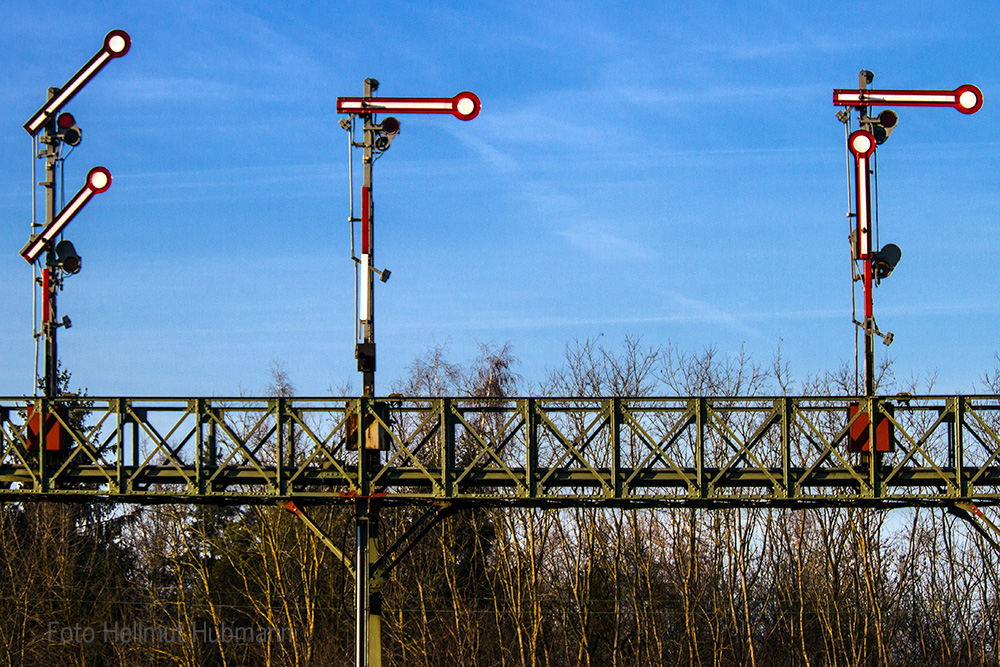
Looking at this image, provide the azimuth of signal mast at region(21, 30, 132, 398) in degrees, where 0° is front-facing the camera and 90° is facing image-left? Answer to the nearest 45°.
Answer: approximately 0°

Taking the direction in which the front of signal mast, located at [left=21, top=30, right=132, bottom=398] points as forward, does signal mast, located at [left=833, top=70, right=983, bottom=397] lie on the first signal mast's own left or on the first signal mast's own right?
on the first signal mast's own left

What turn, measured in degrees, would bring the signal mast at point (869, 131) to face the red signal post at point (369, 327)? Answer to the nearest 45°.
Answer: approximately 90° to its right

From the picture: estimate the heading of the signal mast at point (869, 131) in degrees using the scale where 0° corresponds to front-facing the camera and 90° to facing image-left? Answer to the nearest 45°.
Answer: approximately 0°

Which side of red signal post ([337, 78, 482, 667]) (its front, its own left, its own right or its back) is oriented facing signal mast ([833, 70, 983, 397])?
left

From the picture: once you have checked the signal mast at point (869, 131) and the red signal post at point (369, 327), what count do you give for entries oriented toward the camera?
2
